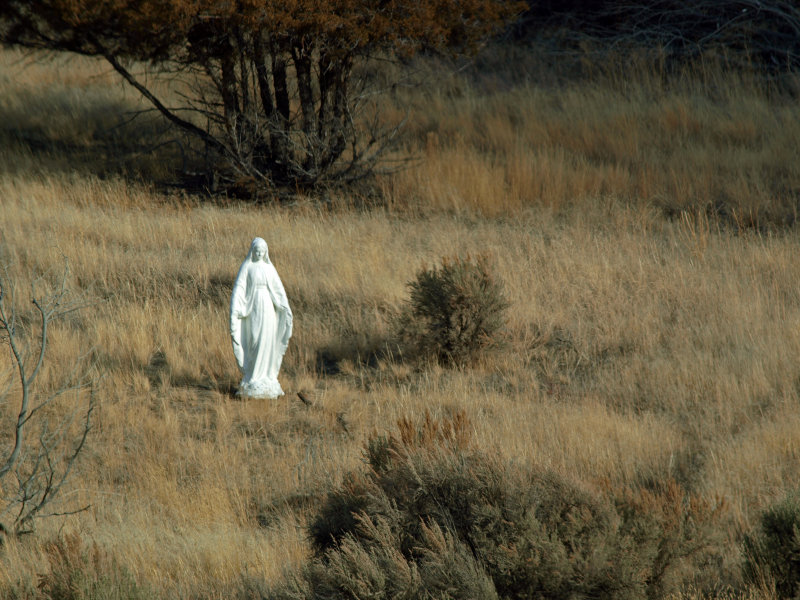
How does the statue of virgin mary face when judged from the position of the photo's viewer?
facing the viewer

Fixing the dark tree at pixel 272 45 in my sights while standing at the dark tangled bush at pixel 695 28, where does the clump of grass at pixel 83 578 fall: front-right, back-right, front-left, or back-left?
front-left

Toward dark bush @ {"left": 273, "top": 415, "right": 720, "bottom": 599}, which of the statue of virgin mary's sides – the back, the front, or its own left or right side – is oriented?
front

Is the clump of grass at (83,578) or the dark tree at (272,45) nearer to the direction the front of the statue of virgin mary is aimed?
the clump of grass

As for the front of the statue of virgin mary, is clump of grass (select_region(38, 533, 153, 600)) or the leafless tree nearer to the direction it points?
the clump of grass

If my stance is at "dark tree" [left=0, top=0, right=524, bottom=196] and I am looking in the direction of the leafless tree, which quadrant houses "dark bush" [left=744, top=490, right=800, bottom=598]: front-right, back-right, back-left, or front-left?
front-left

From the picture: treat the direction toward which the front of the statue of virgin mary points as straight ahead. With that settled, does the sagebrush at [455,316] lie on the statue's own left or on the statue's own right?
on the statue's own left

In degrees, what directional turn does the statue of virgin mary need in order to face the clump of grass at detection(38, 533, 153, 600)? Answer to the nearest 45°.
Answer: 0° — it already faces it

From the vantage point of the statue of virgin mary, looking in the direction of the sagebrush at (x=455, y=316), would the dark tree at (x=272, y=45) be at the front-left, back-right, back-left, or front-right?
front-left

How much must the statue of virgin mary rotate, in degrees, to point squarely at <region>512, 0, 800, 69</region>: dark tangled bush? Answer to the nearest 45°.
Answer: approximately 135° to its left

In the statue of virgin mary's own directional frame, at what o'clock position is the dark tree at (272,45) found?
The dark tree is roughly at 6 o'clock from the statue of virgin mary.

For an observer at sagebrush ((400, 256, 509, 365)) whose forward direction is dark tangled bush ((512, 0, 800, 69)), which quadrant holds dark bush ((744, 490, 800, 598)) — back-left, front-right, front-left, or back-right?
back-right

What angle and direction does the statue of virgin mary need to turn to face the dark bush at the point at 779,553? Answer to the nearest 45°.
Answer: approximately 45° to its left

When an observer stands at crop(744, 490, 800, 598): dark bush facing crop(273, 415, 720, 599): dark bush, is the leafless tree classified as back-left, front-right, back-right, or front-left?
front-right
